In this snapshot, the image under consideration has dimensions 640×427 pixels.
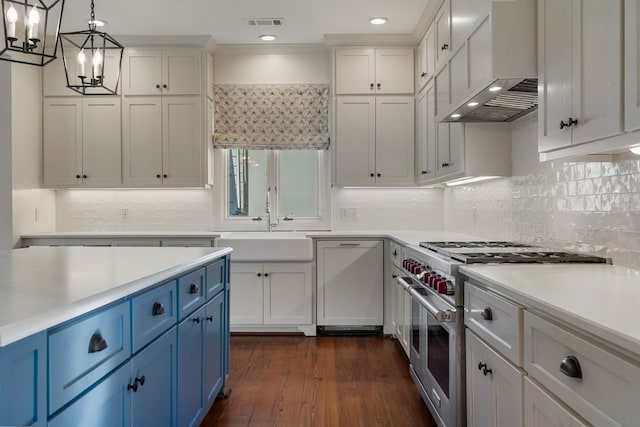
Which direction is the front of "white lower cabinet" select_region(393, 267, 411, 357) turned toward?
to the viewer's left

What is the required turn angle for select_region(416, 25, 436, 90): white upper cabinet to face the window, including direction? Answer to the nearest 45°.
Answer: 0° — it already faces it

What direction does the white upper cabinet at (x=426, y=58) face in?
to the viewer's left

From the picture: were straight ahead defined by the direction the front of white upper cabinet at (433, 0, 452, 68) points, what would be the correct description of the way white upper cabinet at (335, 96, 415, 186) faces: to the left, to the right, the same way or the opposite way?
to the left

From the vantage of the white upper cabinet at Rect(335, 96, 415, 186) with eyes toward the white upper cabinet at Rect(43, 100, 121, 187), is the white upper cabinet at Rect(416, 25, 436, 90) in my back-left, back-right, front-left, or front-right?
back-left

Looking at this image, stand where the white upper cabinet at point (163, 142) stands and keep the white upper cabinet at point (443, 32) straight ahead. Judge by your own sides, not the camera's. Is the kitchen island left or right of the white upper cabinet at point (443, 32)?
right

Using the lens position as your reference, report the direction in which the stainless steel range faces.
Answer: facing to the left of the viewer

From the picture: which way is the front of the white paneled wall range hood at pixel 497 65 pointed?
to the viewer's left

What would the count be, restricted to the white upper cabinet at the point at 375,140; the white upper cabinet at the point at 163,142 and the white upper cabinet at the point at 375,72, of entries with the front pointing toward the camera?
3

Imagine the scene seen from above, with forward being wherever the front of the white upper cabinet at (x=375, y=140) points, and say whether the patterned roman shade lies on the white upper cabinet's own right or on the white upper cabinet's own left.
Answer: on the white upper cabinet's own right

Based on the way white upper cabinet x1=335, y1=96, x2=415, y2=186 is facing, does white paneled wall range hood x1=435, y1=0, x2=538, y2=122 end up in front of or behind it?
in front

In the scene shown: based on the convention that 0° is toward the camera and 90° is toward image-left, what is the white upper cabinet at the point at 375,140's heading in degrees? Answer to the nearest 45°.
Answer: approximately 0°

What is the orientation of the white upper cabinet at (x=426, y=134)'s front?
to the viewer's left
